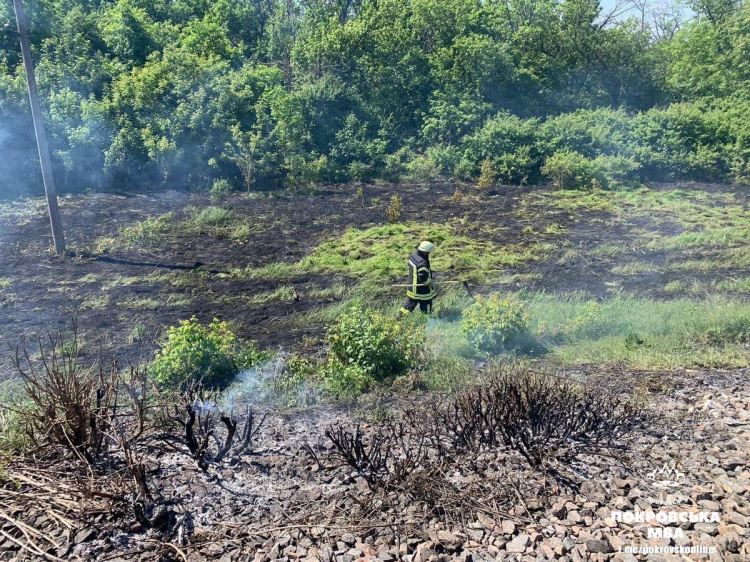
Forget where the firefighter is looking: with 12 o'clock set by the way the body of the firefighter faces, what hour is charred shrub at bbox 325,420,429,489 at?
The charred shrub is roughly at 3 o'clock from the firefighter.

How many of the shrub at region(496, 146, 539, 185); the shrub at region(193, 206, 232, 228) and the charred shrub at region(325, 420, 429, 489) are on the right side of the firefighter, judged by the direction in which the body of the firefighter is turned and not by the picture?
1

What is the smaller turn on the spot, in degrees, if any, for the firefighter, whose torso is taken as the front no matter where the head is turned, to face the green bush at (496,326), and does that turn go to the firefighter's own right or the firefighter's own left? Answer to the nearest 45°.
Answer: approximately 45° to the firefighter's own right

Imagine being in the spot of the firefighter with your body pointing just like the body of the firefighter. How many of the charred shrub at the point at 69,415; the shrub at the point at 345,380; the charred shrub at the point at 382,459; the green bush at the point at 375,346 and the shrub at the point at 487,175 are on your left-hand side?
1

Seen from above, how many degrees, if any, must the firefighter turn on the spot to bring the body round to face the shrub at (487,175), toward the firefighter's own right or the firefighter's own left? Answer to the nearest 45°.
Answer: approximately 90° to the firefighter's own left

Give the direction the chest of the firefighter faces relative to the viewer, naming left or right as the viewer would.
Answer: facing to the right of the viewer

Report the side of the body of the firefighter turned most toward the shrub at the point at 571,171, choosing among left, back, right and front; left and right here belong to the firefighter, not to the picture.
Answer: left

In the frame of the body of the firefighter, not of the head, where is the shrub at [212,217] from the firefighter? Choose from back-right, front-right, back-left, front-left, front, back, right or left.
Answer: back-left

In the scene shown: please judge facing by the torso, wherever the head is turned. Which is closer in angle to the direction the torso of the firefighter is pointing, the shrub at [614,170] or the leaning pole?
the shrub

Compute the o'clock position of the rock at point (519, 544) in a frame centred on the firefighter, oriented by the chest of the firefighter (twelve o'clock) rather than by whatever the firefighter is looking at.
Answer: The rock is roughly at 3 o'clock from the firefighter.

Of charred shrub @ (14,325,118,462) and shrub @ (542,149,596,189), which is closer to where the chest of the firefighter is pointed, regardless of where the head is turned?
the shrub

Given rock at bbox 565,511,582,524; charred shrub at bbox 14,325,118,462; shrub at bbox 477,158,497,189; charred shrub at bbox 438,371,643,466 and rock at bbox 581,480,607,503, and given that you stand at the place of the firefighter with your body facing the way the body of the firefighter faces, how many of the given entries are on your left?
1

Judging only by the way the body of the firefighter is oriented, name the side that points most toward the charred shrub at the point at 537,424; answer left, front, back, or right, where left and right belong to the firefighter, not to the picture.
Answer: right

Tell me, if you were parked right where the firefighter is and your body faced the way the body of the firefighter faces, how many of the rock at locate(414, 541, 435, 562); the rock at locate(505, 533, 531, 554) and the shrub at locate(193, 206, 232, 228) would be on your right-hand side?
2

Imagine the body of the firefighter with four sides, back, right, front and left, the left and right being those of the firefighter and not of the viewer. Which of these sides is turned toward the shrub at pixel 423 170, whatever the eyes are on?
left
